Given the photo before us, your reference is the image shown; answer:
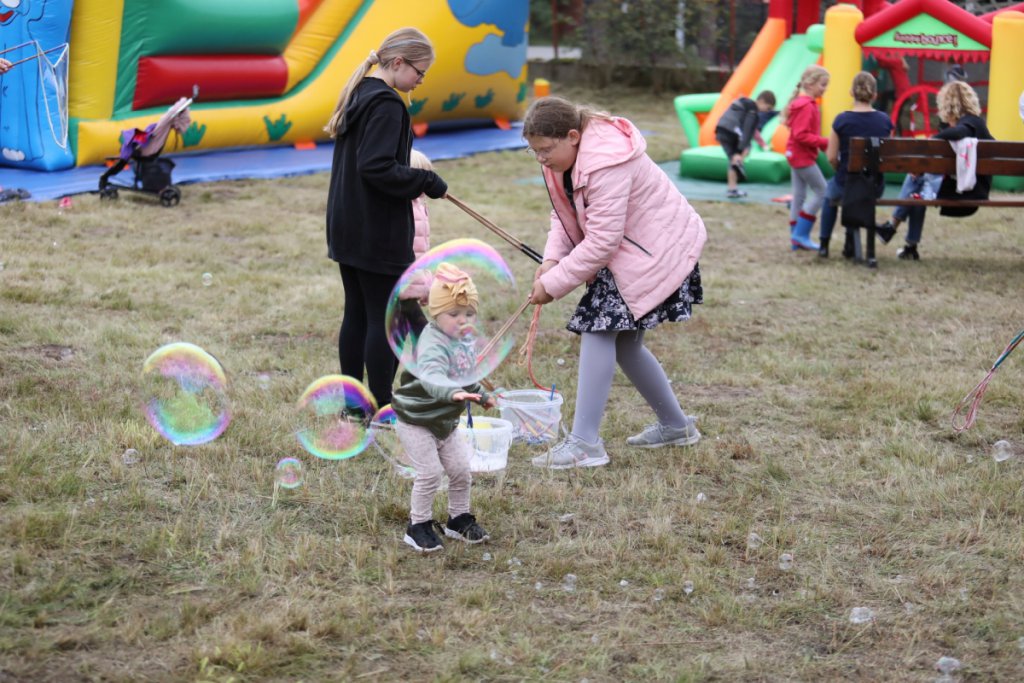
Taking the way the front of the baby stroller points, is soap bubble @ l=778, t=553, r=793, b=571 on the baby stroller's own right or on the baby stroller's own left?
on the baby stroller's own left

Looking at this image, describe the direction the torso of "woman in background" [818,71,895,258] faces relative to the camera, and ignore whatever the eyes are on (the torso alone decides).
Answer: away from the camera

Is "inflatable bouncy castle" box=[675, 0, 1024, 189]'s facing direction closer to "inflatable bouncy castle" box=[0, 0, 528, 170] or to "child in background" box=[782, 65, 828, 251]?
the child in background

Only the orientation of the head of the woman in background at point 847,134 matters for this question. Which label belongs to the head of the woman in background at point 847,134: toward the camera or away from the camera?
away from the camera

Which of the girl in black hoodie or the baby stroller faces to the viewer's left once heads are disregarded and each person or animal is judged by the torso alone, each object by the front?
the baby stroller

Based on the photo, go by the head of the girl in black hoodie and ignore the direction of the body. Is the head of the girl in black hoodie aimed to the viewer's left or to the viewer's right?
to the viewer's right

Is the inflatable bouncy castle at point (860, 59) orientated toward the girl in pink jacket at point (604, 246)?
yes

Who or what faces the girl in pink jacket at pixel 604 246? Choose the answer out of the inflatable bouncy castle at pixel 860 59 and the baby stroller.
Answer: the inflatable bouncy castle

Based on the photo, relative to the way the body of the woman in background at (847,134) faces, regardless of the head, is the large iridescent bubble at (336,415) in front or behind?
behind
